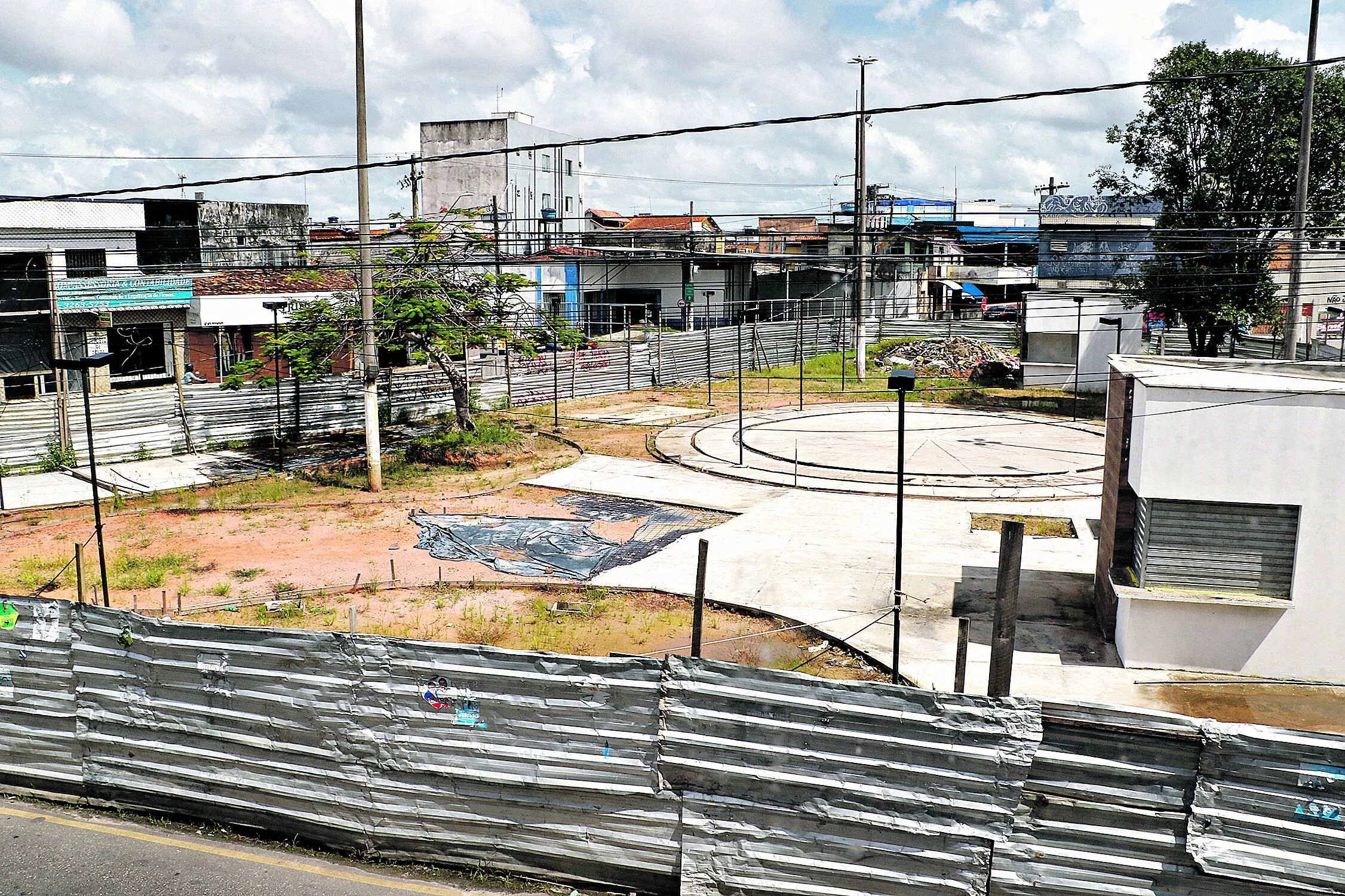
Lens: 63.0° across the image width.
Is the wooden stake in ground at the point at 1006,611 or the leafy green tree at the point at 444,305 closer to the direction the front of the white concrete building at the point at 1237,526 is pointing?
the wooden stake in ground

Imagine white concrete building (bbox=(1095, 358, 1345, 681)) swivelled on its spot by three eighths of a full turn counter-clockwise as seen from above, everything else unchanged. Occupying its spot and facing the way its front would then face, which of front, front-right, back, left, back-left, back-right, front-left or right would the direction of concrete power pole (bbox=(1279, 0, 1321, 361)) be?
front-left

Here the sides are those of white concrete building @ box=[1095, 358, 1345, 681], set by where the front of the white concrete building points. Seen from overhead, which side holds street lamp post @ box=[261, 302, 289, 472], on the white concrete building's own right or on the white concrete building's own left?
on the white concrete building's own right

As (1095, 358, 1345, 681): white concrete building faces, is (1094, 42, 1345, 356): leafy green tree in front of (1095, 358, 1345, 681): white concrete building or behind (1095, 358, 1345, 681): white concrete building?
behind

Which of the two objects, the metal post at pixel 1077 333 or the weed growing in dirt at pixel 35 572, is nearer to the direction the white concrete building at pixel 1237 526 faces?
the weed growing in dirt

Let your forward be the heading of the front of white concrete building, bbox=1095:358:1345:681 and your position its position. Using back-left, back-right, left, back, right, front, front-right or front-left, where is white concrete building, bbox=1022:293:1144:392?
back

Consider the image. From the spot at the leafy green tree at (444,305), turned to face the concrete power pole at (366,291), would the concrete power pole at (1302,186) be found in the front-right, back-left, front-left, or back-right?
back-left

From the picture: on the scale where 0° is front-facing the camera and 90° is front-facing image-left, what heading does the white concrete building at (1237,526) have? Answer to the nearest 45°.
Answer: approximately 0°

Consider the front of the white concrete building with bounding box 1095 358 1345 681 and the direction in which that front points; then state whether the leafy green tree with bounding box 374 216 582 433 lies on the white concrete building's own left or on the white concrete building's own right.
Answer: on the white concrete building's own right

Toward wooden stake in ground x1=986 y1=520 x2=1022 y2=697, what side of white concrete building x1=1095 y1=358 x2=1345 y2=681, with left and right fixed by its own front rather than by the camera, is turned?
right
